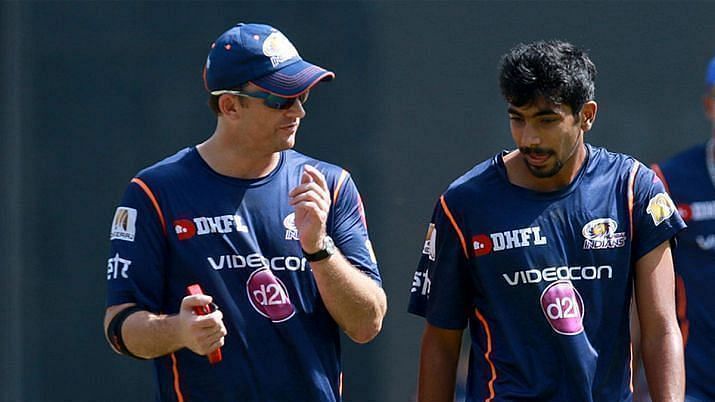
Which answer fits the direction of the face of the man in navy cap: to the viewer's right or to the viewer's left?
to the viewer's right

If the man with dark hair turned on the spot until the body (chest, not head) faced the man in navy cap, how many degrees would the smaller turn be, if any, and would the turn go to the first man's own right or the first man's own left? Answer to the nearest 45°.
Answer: approximately 90° to the first man's own right

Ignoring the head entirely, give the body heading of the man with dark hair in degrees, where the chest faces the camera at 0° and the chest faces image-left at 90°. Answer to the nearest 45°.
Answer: approximately 0°
